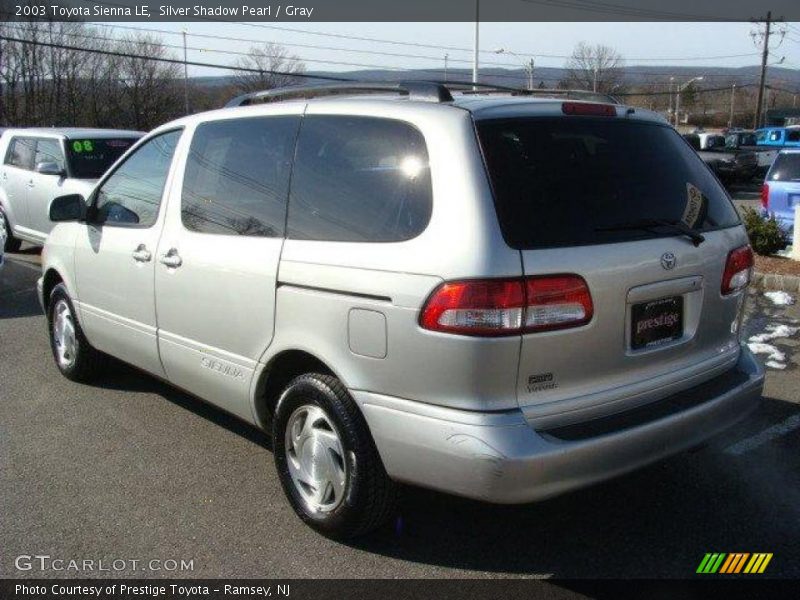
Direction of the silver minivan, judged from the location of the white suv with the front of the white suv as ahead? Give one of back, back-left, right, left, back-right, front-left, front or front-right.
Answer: front-right

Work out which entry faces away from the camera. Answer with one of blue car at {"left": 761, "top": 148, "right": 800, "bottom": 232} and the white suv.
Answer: the blue car

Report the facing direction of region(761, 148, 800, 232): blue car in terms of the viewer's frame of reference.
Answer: facing away from the viewer

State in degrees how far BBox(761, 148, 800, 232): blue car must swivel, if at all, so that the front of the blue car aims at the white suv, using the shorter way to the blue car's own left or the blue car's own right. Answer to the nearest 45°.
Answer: approximately 135° to the blue car's own left

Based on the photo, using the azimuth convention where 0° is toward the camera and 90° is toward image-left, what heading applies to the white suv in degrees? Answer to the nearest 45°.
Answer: approximately 315°

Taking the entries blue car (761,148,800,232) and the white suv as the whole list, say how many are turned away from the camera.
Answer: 1

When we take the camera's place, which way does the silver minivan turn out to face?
facing away from the viewer and to the left of the viewer

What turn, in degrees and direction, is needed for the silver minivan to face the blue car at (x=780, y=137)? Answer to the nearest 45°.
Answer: approximately 90° to its right

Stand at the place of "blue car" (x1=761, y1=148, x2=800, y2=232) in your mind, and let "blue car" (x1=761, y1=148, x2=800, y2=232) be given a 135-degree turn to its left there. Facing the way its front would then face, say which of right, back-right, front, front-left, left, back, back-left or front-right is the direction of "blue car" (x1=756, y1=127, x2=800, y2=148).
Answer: back-right

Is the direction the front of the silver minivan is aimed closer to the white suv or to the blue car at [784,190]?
the white suv

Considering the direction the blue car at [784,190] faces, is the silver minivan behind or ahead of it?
behind

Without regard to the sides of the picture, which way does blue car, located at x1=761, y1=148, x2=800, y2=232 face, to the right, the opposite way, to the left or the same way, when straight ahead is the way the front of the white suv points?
to the left
